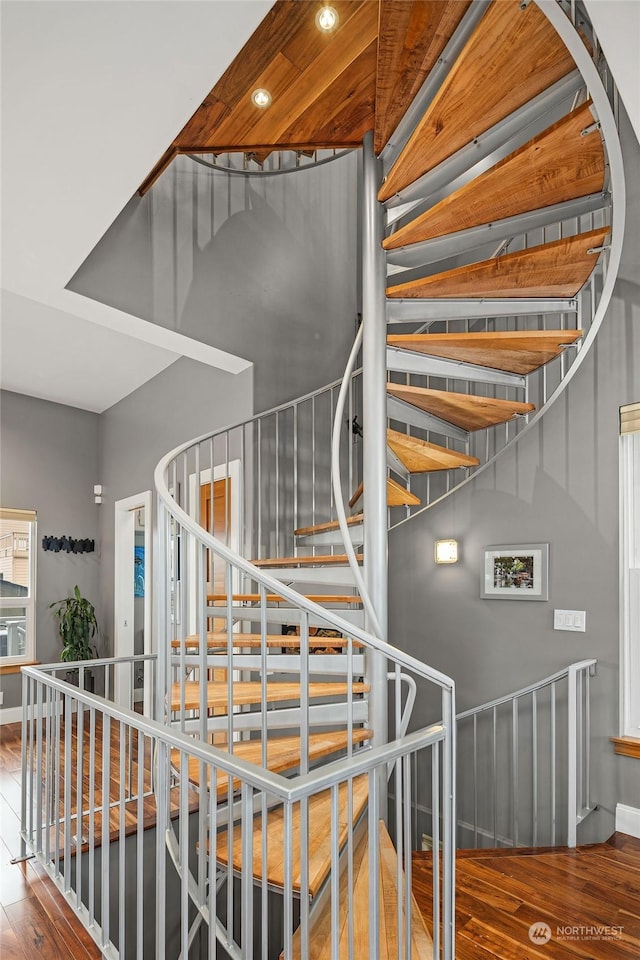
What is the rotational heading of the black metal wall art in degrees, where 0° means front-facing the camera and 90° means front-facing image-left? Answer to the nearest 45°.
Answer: approximately 0°

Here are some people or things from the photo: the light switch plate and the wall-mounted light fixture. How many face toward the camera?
2

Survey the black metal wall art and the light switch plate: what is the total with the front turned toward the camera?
2
